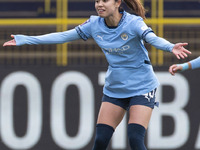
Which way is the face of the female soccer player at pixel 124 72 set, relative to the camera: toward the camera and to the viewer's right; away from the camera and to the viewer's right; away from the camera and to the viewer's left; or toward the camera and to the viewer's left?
toward the camera and to the viewer's left

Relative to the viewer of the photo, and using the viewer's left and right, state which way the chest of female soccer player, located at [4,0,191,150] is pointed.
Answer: facing the viewer and to the left of the viewer

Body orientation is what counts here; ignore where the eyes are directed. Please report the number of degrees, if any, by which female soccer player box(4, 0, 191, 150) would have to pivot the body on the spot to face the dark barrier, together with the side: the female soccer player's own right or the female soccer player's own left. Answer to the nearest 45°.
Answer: approximately 135° to the female soccer player's own right

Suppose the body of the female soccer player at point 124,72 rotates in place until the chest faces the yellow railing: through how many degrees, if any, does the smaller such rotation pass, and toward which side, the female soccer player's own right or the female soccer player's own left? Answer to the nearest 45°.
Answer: approximately 135° to the female soccer player's own right
